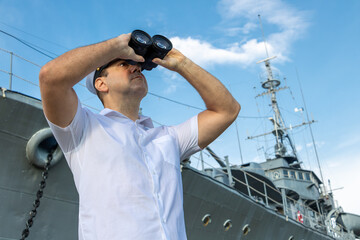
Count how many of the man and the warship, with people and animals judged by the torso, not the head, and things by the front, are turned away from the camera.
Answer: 0

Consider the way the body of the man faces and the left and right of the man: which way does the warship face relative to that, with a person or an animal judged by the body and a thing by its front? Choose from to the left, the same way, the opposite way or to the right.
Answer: to the right

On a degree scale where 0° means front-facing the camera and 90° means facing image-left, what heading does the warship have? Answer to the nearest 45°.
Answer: approximately 45°

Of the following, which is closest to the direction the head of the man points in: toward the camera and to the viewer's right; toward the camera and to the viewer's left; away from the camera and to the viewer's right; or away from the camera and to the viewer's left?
toward the camera and to the viewer's right

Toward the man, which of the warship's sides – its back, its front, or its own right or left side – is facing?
left

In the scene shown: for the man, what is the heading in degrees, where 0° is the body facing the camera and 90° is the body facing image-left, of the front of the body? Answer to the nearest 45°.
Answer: approximately 315°
